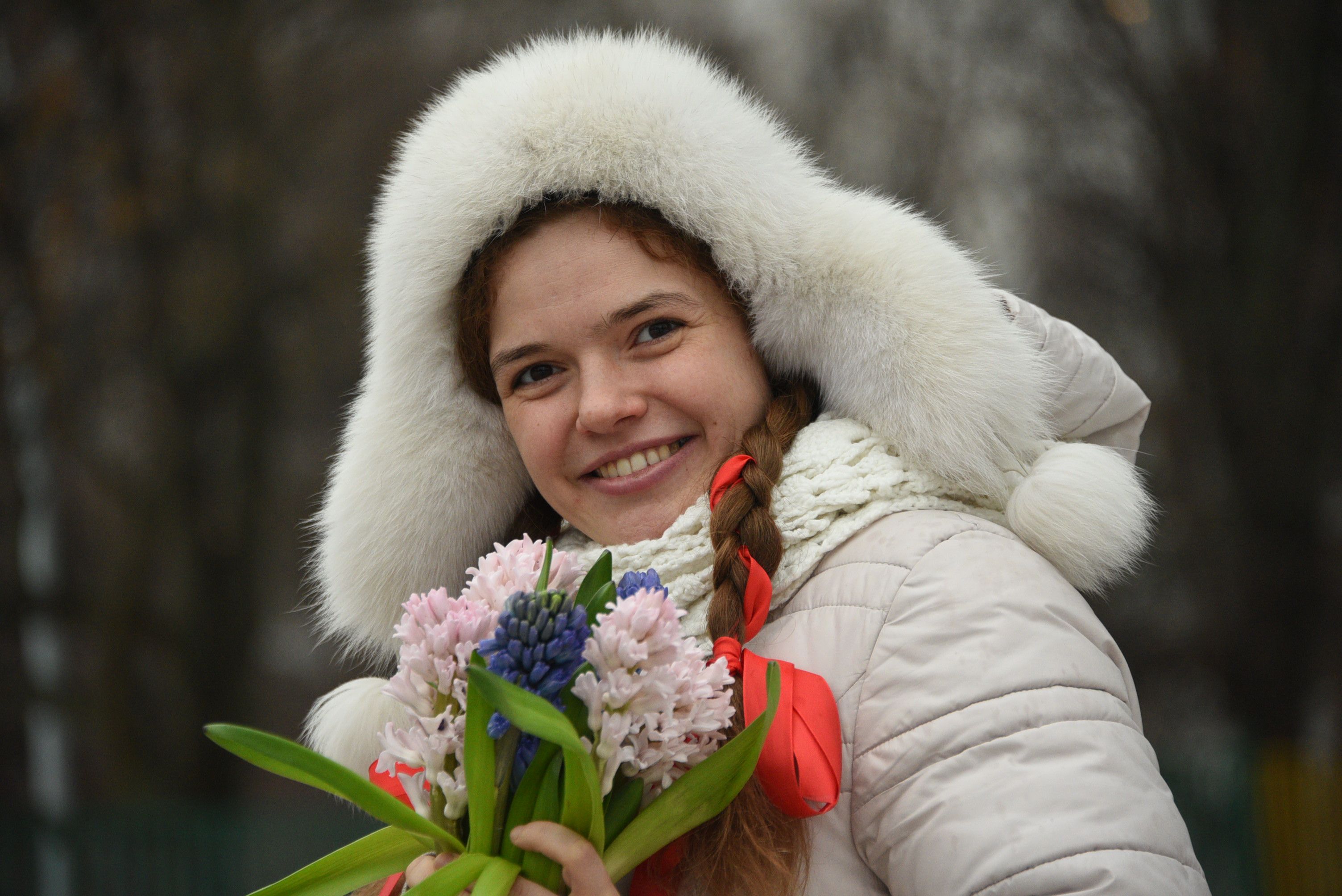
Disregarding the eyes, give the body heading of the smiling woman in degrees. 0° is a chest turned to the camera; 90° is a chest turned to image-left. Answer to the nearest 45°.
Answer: approximately 45°
